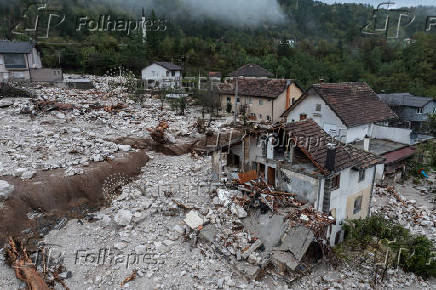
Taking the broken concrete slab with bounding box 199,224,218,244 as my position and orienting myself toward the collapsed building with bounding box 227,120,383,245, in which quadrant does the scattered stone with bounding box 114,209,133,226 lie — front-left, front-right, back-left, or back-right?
back-left

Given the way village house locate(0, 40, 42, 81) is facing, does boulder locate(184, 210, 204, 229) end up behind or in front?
in front

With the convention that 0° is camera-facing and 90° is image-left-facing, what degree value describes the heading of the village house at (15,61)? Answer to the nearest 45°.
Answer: approximately 0°

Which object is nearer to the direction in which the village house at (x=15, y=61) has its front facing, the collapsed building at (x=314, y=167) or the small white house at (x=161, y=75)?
the collapsed building

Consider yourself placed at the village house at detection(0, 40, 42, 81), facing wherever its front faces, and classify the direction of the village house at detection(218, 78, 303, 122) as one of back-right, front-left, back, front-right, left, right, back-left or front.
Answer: front-left

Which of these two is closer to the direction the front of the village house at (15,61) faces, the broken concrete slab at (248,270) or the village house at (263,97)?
the broken concrete slab

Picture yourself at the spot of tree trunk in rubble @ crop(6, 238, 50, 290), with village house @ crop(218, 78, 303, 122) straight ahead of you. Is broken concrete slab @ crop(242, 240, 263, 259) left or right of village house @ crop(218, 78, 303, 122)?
right

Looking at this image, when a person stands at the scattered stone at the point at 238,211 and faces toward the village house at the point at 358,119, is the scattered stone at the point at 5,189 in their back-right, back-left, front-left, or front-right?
back-left

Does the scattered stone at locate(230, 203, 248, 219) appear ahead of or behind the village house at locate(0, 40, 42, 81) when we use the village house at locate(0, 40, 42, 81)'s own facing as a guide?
ahead

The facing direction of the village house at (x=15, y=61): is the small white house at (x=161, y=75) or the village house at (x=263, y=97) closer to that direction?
the village house

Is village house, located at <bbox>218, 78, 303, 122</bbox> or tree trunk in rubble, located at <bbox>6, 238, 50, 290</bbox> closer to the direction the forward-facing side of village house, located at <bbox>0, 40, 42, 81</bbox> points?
the tree trunk in rubble

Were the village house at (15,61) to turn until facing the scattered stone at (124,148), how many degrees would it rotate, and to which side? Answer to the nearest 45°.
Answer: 0° — it already faces it

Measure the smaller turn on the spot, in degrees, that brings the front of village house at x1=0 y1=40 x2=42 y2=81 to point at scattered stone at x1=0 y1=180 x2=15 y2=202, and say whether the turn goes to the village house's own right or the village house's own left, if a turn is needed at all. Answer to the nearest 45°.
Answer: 0° — it already faces it

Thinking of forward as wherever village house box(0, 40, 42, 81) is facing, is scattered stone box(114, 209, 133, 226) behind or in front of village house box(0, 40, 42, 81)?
in front

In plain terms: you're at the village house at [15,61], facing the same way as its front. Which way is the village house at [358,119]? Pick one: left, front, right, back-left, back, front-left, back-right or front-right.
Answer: front-left
